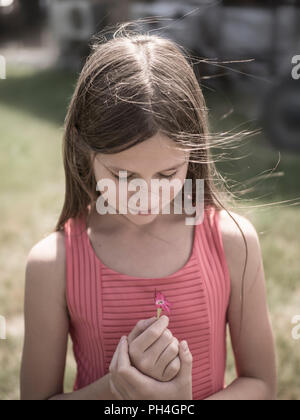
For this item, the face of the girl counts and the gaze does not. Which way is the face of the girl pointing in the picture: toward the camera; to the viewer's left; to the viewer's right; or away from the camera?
toward the camera

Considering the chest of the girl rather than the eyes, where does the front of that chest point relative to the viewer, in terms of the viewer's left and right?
facing the viewer
